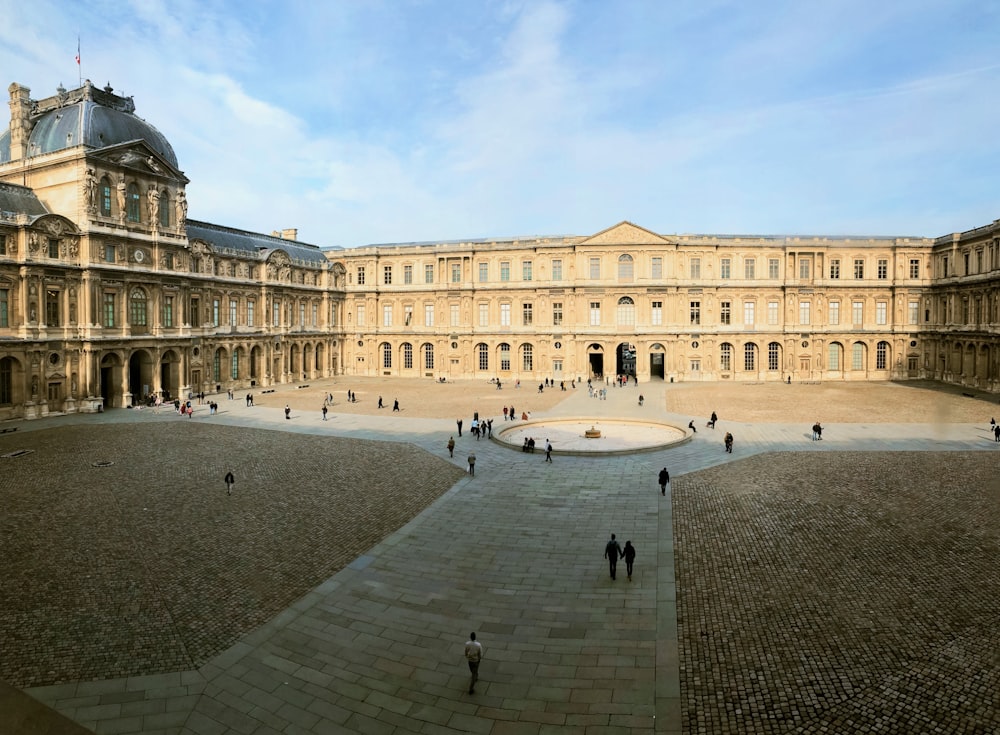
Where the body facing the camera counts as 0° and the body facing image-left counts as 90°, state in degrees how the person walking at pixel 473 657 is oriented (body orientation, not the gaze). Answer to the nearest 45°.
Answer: approximately 180°
